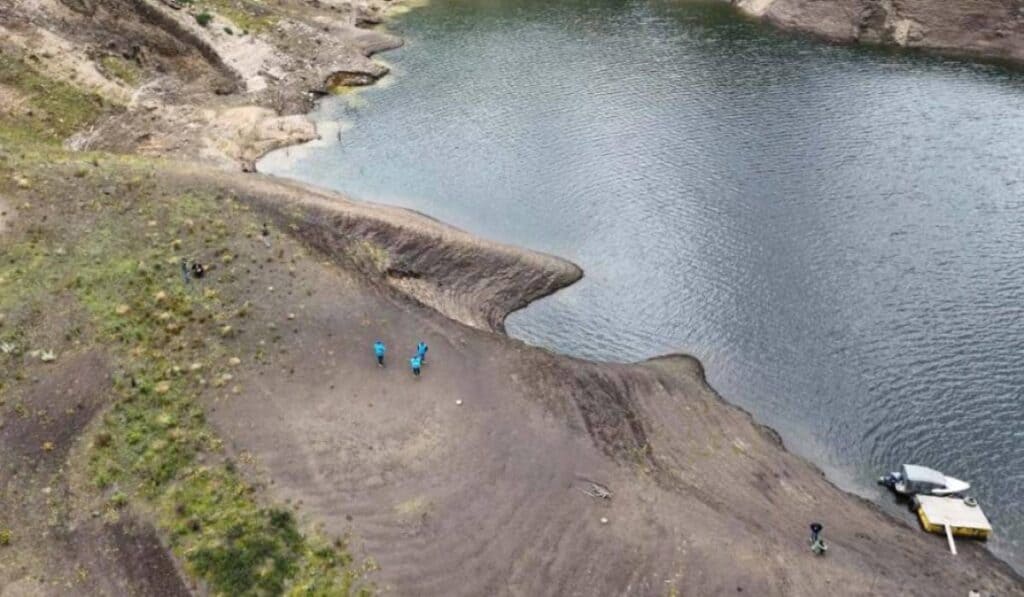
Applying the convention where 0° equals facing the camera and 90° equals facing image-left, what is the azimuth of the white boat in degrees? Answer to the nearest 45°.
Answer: approximately 270°

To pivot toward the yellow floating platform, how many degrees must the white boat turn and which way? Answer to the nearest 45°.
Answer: approximately 45° to its right
